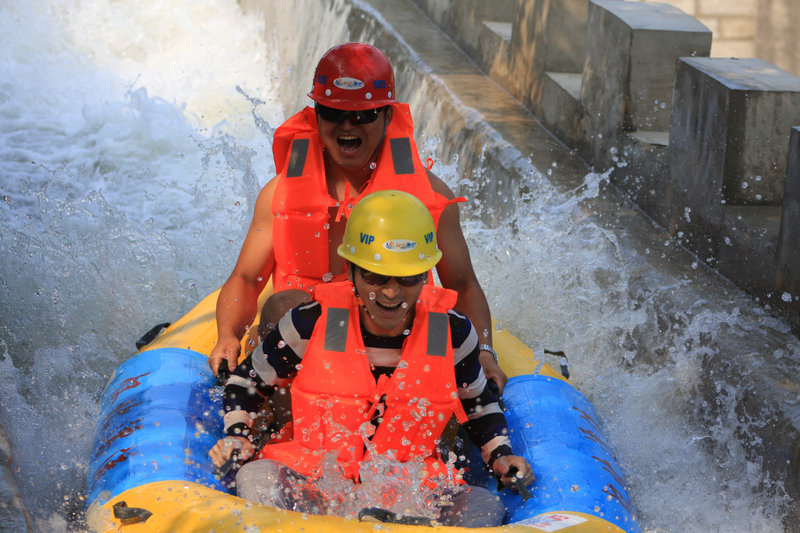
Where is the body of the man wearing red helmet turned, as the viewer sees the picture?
toward the camera

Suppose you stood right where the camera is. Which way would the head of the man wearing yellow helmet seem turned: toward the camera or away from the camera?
toward the camera

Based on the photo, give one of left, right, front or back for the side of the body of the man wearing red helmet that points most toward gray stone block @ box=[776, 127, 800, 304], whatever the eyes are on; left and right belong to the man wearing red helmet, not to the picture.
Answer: left

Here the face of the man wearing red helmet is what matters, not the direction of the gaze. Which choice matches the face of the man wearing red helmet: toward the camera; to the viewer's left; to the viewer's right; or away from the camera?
toward the camera

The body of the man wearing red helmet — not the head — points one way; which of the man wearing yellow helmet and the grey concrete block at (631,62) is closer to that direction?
the man wearing yellow helmet

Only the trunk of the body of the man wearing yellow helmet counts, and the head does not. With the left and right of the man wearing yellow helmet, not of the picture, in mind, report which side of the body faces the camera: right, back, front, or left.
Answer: front

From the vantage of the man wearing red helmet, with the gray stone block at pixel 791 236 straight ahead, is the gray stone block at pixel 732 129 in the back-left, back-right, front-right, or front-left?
front-left

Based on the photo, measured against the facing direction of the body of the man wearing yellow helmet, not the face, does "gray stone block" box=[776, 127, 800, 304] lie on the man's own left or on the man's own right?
on the man's own left

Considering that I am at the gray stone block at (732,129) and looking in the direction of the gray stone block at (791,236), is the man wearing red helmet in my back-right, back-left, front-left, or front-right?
front-right

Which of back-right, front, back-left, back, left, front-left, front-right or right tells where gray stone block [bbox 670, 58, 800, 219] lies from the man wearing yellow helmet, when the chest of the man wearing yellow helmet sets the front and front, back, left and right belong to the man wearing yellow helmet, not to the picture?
back-left

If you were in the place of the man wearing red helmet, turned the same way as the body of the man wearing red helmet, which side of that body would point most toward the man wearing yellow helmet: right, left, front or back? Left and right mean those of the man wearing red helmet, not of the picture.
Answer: front

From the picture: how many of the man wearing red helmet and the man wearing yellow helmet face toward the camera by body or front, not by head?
2
